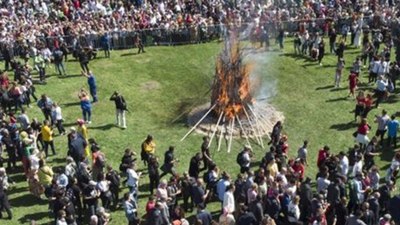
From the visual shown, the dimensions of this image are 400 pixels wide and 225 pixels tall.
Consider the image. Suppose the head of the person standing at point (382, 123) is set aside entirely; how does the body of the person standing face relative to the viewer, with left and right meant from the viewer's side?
facing away from the viewer and to the left of the viewer

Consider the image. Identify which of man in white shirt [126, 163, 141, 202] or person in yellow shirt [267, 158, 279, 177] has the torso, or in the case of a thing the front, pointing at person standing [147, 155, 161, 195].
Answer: the man in white shirt

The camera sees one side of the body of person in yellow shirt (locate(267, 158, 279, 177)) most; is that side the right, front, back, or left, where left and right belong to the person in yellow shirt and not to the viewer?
back
